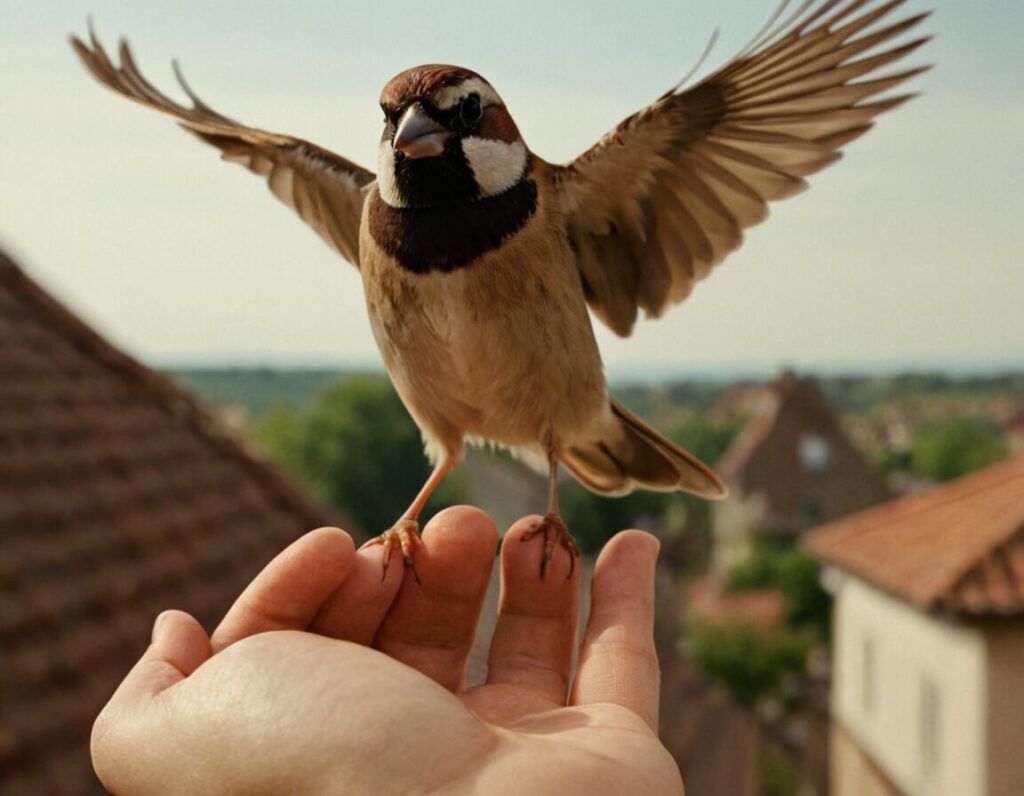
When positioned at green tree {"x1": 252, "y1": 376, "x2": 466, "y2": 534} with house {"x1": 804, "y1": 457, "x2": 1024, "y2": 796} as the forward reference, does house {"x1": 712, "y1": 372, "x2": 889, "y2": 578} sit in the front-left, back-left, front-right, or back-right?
front-left

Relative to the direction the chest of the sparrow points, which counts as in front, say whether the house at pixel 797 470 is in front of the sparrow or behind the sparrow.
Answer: behind

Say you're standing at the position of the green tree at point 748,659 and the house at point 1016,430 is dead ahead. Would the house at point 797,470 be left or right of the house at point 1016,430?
left

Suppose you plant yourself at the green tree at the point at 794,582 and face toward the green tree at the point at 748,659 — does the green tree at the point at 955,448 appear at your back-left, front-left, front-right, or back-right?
back-left

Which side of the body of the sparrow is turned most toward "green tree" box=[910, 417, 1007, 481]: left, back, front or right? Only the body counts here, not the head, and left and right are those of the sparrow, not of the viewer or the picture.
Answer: back

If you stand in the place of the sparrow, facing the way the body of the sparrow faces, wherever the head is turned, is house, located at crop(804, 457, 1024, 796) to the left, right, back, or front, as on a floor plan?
back

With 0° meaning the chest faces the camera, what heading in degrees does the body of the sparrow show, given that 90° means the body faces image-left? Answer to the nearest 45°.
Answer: approximately 45°

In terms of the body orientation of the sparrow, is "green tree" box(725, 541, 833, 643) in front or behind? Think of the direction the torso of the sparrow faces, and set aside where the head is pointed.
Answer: behind

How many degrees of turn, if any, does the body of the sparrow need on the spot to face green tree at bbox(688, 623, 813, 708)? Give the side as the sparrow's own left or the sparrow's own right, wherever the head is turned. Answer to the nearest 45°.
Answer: approximately 135° to the sparrow's own right

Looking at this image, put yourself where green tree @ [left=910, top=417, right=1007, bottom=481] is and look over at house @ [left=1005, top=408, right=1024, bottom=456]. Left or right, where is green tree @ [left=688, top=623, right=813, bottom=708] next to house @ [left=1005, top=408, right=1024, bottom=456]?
right

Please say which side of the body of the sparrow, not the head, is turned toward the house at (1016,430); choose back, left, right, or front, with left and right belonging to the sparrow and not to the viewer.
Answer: back

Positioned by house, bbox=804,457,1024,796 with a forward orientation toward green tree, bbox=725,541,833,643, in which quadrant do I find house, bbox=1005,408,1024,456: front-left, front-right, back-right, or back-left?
front-right
